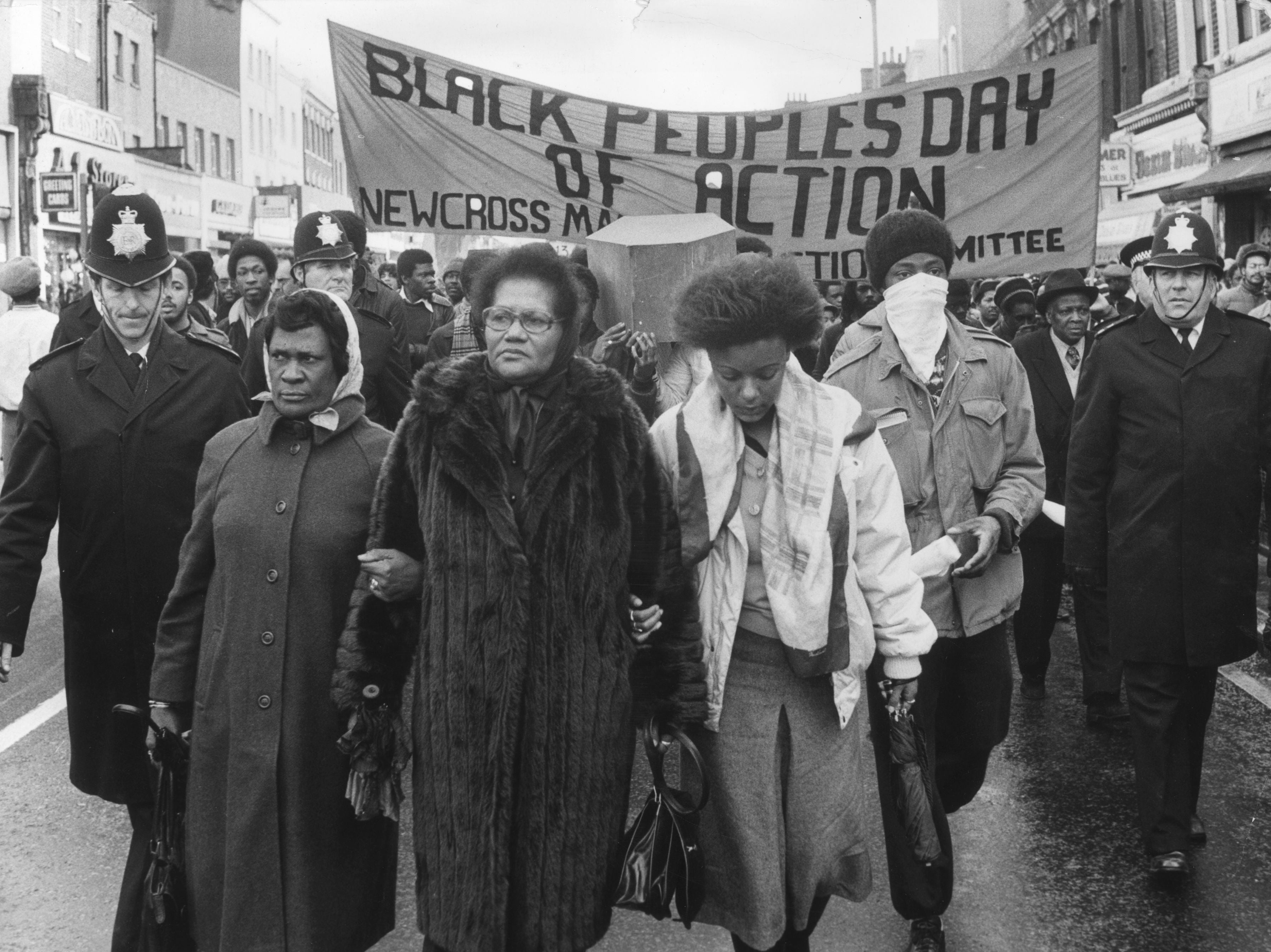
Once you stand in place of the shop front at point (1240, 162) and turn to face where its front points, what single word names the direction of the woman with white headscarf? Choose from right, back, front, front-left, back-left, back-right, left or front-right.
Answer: front-left

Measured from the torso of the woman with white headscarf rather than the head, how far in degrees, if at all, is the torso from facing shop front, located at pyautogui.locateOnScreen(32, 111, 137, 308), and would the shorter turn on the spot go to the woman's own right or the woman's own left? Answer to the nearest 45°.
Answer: approximately 180°

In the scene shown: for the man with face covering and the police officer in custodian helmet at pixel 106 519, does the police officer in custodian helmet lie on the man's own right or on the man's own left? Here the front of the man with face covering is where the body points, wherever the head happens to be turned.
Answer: on the man's own right

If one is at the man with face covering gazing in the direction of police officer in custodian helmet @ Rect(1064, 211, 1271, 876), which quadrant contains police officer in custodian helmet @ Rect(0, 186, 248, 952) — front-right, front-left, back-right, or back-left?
back-left

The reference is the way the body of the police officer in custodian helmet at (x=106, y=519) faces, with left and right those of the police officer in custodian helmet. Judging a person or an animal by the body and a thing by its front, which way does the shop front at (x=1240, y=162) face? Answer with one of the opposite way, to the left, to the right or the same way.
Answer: to the right

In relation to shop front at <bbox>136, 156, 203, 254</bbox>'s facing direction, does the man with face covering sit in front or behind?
in front

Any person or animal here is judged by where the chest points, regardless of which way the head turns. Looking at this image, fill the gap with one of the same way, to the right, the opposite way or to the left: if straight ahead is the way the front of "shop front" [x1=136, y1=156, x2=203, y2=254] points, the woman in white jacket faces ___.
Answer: to the right

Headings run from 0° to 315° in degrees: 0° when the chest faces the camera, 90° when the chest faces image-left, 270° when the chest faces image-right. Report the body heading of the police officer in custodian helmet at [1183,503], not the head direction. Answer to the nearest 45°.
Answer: approximately 0°
